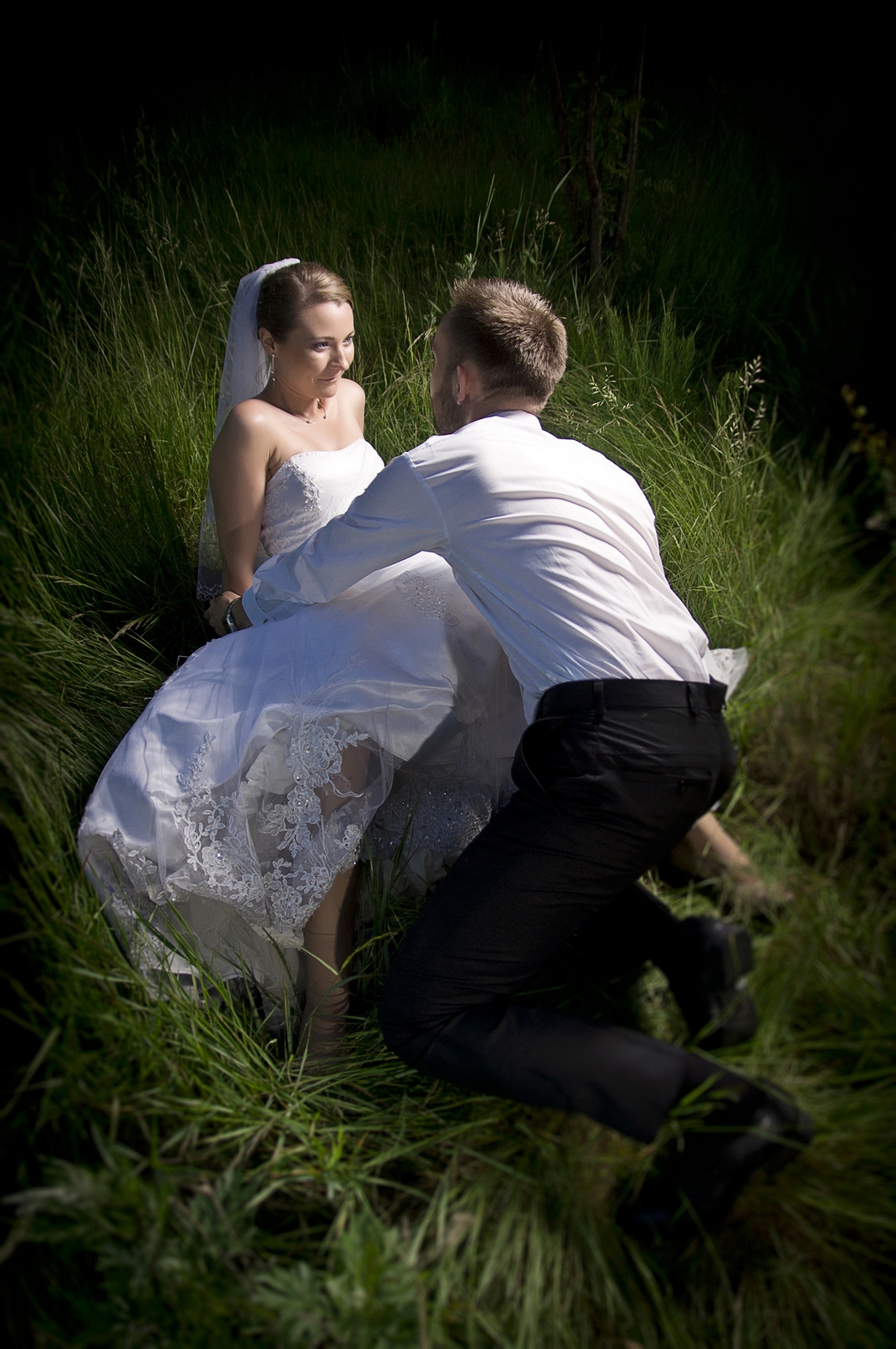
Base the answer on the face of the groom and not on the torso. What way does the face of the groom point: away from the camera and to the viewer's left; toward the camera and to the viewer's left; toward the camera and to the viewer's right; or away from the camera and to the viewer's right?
away from the camera and to the viewer's left

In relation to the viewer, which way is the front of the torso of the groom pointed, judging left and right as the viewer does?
facing away from the viewer and to the left of the viewer
